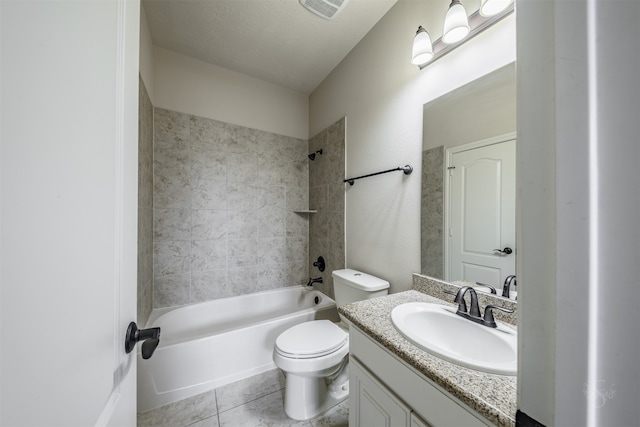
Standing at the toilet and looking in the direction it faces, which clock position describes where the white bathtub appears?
The white bathtub is roughly at 2 o'clock from the toilet.

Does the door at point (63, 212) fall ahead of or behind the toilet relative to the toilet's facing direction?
ahead

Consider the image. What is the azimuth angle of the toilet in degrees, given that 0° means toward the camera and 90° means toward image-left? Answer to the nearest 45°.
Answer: approximately 45°

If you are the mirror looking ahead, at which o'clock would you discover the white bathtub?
The white bathtub is roughly at 1 o'clock from the mirror.

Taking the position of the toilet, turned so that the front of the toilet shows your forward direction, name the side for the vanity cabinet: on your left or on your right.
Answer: on your left

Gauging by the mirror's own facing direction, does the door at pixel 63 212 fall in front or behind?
in front
